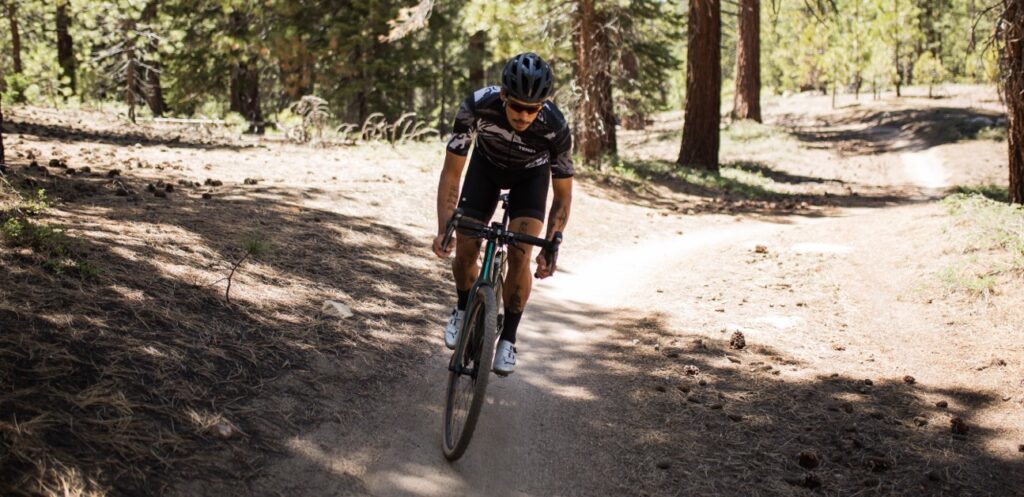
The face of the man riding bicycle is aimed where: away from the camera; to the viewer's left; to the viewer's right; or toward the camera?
toward the camera

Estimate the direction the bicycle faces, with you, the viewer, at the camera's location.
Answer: facing the viewer
